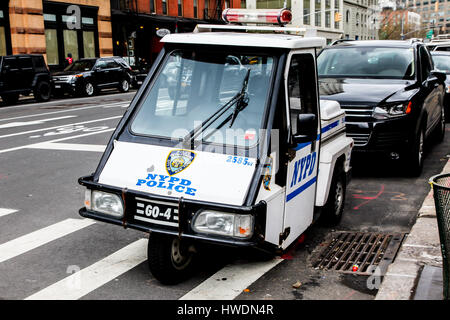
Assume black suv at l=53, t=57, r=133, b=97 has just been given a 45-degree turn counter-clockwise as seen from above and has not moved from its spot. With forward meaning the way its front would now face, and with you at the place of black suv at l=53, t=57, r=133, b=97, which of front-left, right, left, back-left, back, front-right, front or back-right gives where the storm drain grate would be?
front

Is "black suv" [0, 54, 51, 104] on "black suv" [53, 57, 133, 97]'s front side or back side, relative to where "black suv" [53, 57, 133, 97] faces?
on the front side

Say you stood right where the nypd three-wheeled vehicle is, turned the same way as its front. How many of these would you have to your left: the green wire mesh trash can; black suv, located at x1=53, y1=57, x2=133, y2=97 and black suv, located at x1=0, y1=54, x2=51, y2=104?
1

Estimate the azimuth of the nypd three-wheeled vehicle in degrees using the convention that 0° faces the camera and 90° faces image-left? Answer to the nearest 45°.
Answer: approximately 45°

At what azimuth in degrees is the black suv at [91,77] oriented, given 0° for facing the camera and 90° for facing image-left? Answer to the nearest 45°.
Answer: approximately 45°

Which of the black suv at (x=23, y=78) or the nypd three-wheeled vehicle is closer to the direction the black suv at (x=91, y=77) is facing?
the black suv

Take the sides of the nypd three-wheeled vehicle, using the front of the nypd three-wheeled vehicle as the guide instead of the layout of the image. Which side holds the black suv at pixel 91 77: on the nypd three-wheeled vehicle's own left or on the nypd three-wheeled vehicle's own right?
on the nypd three-wheeled vehicle's own right

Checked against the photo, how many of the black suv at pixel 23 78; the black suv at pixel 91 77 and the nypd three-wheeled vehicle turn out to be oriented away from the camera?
0

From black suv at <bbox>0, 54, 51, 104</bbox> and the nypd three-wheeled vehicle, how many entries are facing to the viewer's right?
0

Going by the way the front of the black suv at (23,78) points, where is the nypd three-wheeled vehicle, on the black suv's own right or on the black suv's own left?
on the black suv's own left

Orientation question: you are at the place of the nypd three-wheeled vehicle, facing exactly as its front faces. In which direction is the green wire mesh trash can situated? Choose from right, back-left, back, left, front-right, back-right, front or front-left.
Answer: left

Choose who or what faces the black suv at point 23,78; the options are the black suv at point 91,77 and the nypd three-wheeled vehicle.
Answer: the black suv at point 91,77

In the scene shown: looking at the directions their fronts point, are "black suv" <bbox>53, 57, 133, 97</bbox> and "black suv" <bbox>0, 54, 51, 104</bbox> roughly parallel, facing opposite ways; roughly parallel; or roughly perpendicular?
roughly parallel
